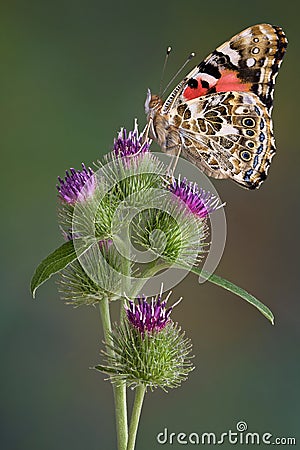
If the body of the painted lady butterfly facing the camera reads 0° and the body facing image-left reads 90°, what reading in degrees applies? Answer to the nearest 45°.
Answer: approximately 90°
